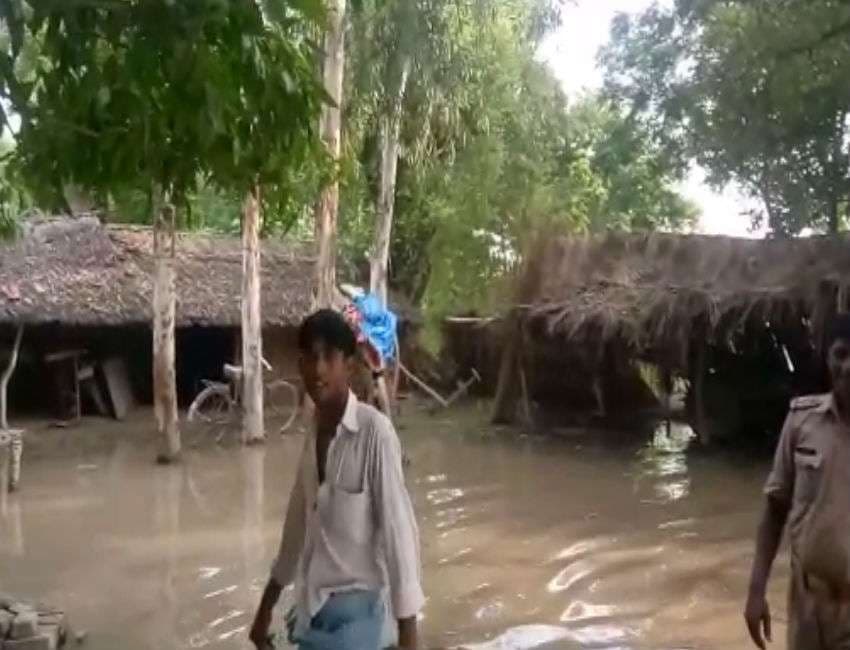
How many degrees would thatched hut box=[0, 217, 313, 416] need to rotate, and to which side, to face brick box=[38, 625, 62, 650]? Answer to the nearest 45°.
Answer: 0° — it already faces it

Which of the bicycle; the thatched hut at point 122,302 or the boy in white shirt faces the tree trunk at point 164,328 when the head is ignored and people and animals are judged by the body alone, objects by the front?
the thatched hut

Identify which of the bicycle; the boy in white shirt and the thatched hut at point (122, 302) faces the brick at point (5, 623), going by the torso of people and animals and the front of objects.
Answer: the thatched hut

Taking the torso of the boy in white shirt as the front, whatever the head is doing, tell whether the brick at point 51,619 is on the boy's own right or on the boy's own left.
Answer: on the boy's own right

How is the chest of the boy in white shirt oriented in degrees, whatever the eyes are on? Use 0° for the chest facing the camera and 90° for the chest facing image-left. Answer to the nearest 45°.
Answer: approximately 45°

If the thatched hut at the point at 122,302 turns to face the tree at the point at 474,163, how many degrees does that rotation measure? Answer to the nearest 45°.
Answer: approximately 90° to its left
